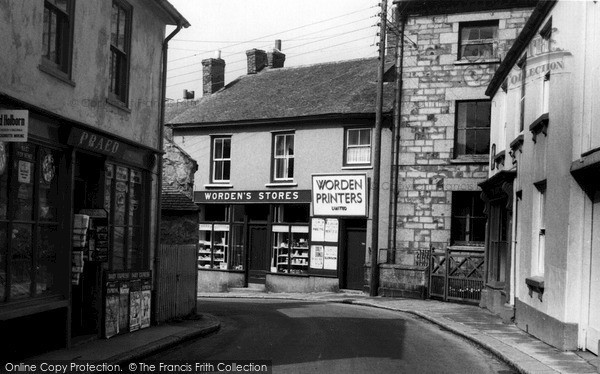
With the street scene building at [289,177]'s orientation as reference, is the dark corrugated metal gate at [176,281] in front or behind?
in front

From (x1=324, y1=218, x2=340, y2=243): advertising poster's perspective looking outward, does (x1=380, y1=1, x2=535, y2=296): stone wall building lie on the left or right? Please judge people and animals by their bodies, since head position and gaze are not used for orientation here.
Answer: on its left

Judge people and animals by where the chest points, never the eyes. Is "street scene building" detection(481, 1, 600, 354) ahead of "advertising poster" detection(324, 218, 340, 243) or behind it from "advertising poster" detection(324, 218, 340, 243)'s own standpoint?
ahead

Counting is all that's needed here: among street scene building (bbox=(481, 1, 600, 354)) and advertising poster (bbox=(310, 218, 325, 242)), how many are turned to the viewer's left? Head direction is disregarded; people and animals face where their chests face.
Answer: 1

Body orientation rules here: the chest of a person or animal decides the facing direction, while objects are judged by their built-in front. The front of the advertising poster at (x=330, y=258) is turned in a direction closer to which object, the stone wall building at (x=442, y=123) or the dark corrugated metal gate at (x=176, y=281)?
the dark corrugated metal gate
